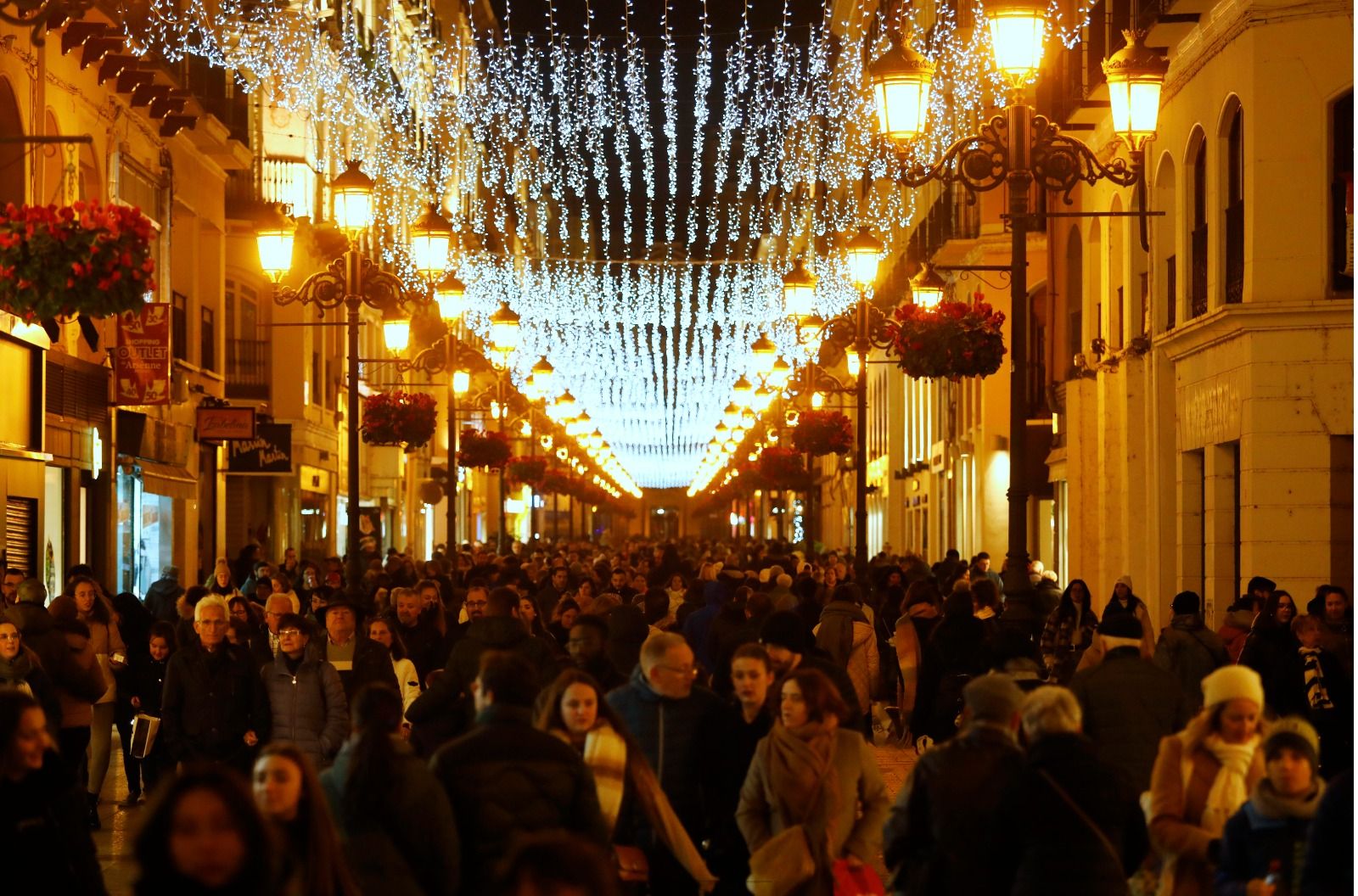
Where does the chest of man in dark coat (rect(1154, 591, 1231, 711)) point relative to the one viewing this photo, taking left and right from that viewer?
facing away from the viewer

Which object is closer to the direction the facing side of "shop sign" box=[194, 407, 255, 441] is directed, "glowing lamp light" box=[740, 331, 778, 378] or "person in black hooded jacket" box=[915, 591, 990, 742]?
the person in black hooded jacket

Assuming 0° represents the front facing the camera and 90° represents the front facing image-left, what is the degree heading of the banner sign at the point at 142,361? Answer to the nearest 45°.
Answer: approximately 0°

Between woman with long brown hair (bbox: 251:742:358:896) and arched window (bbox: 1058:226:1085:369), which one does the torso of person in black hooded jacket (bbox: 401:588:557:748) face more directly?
the arched window

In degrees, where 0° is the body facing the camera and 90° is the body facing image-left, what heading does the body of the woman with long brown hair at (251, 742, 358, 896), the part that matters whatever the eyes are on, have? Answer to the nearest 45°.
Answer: approximately 45°

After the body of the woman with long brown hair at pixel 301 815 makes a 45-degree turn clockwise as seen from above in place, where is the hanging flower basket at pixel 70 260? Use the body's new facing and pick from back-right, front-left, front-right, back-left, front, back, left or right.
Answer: right

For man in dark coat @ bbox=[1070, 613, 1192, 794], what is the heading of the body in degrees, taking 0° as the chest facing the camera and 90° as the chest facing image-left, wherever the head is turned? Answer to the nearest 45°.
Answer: approximately 180°

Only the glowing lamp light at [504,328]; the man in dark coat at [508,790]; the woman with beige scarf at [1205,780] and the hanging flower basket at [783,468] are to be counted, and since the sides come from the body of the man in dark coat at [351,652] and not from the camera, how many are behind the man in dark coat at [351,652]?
2

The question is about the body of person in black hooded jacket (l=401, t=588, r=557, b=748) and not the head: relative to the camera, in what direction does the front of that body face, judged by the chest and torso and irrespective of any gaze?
away from the camera

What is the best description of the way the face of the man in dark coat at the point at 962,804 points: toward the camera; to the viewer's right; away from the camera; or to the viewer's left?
away from the camera
